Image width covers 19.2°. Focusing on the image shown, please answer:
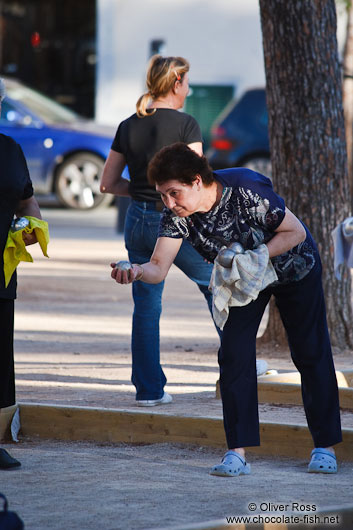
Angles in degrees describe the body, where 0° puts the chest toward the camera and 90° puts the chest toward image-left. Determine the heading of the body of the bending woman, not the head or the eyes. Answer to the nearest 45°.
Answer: approximately 45°

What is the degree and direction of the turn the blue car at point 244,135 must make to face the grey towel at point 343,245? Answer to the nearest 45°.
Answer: approximately 90° to its right

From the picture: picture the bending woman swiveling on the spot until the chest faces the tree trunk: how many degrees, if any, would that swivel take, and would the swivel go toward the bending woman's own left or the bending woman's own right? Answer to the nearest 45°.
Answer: approximately 135° to the bending woman's own right

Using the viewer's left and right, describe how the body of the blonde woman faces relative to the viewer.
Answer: facing away from the viewer and to the right of the viewer

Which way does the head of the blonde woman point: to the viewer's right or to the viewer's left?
to the viewer's right

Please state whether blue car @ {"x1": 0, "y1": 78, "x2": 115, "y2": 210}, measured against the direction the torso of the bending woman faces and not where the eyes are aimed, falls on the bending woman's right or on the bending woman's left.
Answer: on the bending woman's right

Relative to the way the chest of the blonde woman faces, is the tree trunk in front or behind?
in front

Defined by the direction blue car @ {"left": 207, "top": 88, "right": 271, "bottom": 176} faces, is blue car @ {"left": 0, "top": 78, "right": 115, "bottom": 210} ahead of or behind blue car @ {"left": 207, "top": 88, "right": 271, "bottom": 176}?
behind
